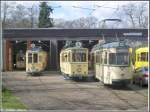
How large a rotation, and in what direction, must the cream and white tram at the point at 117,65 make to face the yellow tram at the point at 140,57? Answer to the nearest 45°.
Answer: approximately 135° to its left

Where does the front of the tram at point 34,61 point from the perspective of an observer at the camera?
facing the viewer and to the left of the viewer

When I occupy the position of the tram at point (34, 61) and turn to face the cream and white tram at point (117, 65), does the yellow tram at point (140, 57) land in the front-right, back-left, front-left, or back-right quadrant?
front-left

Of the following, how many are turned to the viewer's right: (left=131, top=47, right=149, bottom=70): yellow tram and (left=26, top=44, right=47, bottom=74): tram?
0

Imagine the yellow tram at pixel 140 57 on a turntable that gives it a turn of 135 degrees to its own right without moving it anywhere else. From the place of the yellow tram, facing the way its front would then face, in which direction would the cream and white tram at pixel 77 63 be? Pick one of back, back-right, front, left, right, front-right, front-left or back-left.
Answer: left

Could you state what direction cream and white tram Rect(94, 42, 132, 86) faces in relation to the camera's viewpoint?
facing the viewer and to the right of the viewer

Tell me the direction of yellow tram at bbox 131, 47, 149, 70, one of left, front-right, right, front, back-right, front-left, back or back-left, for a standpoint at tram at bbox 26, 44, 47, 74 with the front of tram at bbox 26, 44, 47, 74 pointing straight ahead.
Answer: left

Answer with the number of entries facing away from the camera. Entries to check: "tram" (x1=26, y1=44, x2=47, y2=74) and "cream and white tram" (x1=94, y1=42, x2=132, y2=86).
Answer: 0

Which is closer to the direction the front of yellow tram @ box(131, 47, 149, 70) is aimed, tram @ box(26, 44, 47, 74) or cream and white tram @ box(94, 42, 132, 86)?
the cream and white tram

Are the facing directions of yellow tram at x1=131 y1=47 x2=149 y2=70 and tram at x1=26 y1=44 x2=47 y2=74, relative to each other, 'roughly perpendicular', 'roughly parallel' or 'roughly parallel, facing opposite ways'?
roughly parallel
